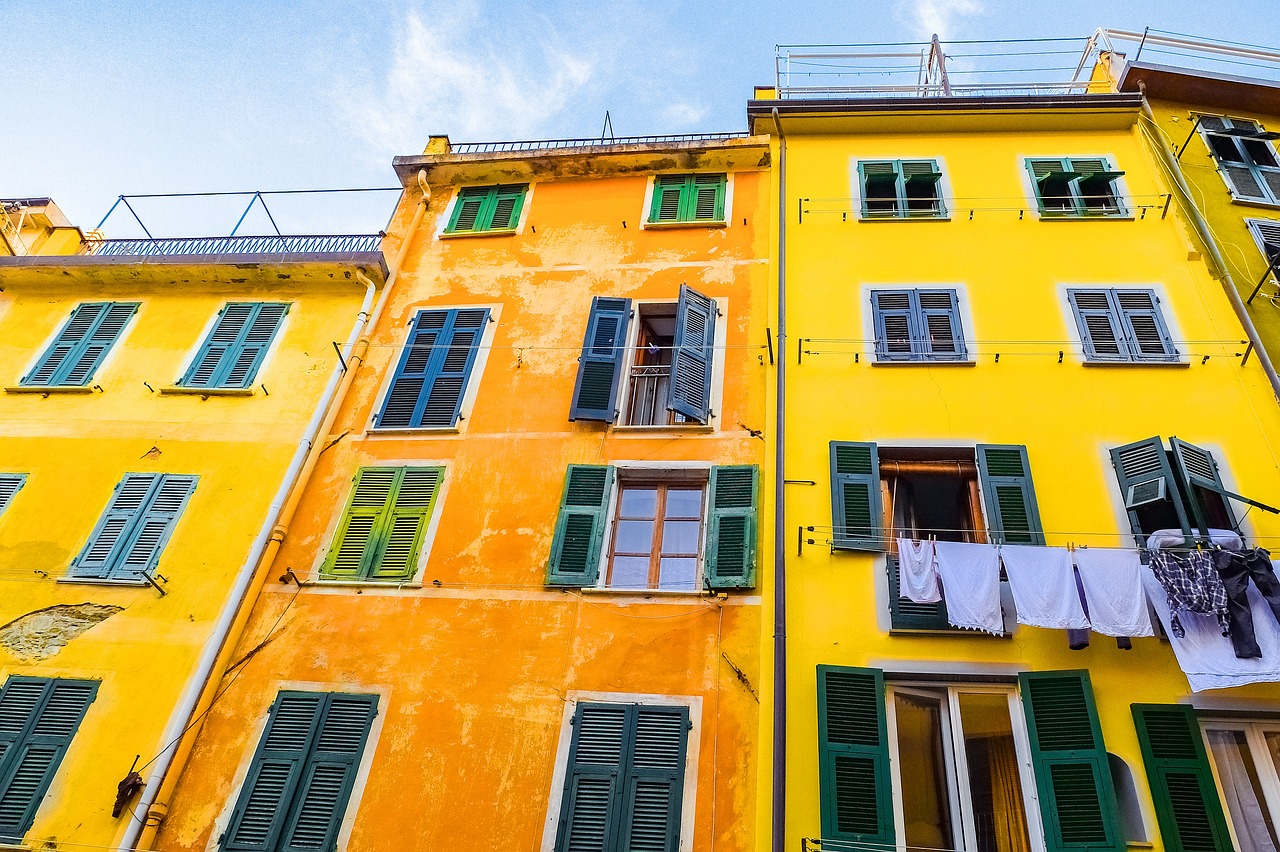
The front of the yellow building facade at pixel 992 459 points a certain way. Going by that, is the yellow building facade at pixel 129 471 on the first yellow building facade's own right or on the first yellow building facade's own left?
on the first yellow building facade's own right

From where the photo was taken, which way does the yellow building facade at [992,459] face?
toward the camera
